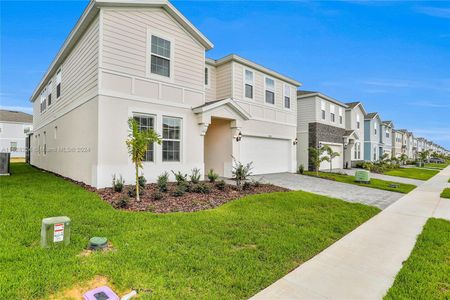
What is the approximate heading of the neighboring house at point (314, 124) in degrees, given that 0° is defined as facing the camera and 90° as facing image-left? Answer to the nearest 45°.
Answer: approximately 315°

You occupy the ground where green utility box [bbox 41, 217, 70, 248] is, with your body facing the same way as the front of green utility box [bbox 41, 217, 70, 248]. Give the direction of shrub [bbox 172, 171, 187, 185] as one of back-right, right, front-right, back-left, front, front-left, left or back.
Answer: left

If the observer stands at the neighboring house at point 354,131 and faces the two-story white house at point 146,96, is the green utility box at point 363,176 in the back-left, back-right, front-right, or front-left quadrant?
front-left

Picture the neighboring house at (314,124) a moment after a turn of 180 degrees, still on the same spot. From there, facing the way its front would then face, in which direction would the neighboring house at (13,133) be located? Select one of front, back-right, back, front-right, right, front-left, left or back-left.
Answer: front-left

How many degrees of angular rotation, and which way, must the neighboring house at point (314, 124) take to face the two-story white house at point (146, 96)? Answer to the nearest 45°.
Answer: approximately 90° to its right

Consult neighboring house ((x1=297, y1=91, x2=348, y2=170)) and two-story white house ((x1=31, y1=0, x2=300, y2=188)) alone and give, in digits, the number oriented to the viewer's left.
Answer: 0

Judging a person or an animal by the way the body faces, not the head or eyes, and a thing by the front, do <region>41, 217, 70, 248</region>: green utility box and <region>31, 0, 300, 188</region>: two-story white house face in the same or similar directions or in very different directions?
same or similar directions

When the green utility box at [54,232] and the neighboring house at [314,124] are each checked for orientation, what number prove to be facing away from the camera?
0

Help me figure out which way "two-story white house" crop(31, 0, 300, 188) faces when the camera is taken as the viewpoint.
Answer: facing the viewer and to the right of the viewer

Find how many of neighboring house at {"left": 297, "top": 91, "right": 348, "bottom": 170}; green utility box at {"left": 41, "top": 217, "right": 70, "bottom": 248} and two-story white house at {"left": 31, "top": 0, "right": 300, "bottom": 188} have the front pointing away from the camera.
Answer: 0
